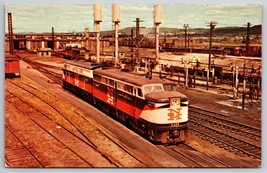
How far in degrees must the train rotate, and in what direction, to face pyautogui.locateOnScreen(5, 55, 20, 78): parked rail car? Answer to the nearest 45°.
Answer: approximately 135° to its right

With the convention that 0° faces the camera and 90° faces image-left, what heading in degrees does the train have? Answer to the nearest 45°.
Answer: approximately 315°

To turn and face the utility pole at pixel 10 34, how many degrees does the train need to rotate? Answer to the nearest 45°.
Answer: approximately 135° to its right
